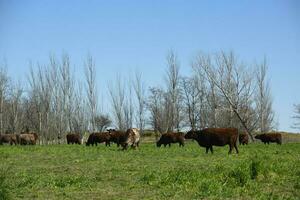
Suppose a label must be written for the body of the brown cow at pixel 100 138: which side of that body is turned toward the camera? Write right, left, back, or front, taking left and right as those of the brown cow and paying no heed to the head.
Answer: left

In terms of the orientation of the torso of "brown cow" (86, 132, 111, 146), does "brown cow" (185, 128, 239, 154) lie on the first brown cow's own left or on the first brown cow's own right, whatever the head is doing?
on the first brown cow's own left

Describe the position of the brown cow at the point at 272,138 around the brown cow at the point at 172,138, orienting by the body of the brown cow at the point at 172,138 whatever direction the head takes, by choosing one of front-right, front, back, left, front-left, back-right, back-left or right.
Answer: back-right

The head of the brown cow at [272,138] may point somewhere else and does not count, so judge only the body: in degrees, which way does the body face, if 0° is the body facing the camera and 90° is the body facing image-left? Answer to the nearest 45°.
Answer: approximately 90°

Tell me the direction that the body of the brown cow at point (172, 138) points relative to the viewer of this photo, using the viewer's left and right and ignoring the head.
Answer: facing to the left of the viewer

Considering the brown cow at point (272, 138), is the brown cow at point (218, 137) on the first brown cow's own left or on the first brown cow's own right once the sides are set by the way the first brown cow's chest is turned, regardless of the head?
on the first brown cow's own left

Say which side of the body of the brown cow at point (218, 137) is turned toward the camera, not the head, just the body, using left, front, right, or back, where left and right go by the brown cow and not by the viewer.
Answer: left
